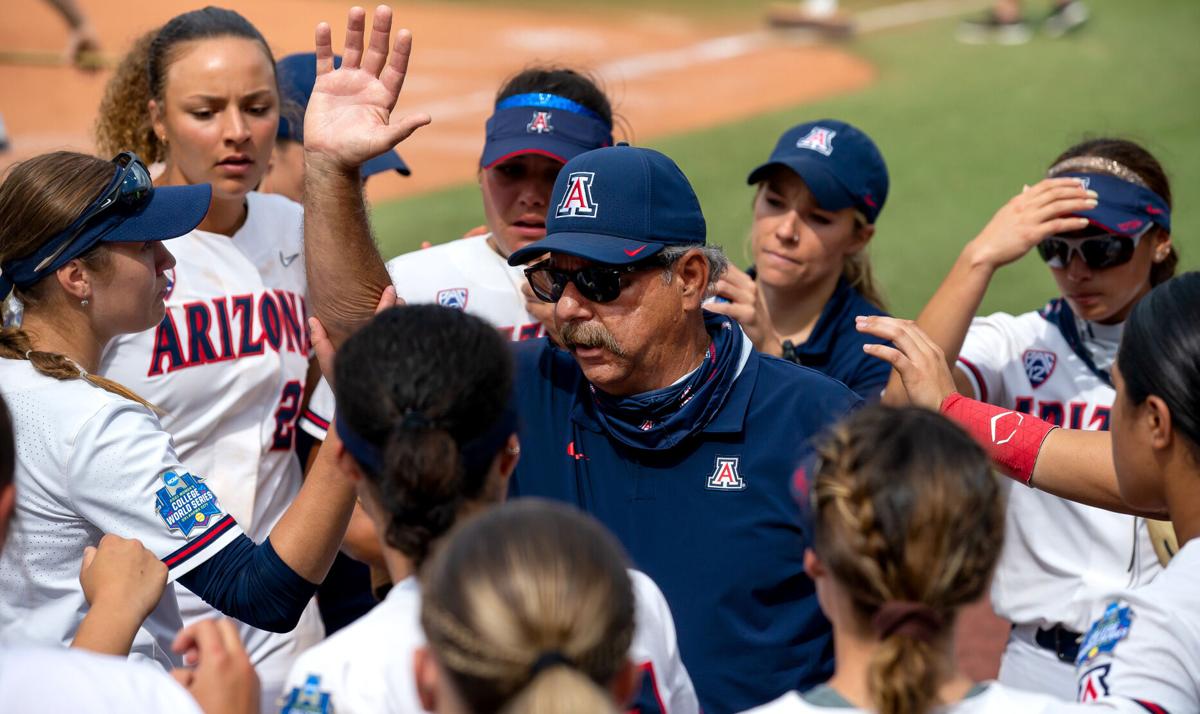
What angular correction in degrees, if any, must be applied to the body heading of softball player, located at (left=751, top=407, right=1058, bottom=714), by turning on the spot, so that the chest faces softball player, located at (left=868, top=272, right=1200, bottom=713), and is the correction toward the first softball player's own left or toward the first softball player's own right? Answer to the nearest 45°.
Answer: approximately 45° to the first softball player's own right

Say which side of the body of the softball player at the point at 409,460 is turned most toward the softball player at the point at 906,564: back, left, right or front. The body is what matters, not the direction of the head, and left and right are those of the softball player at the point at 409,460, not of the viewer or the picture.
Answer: right

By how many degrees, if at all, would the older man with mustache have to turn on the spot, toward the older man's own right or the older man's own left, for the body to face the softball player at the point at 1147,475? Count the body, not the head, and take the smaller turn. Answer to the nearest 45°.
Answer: approximately 90° to the older man's own left

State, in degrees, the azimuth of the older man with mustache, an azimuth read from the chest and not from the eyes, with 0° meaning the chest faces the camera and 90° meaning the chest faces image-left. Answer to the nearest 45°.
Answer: approximately 45°

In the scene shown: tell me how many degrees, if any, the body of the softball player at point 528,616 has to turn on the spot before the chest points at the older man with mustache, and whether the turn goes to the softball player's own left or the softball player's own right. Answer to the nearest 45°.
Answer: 0° — they already face them

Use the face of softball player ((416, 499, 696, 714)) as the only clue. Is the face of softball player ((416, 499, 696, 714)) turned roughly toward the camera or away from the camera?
away from the camera

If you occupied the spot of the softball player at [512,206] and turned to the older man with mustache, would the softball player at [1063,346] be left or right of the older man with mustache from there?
left

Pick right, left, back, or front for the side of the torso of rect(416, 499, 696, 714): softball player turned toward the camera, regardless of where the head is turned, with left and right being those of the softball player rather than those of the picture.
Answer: back

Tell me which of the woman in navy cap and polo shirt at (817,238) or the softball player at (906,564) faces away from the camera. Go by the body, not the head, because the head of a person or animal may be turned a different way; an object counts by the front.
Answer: the softball player at (906,564)

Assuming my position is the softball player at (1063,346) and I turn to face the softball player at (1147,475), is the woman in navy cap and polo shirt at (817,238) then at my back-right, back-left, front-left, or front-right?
back-right

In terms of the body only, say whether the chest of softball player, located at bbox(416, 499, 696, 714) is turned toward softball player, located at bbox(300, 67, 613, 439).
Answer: yes

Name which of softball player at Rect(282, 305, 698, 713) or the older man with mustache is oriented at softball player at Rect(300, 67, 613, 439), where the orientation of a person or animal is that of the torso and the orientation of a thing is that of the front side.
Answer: softball player at Rect(282, 305, 698, 713)

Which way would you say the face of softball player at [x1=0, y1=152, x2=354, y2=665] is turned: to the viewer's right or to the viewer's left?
to the viewer's right

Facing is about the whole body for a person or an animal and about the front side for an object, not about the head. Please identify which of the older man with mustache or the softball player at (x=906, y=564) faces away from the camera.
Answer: the softball player

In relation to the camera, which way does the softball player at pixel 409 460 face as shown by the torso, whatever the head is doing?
away from the camera

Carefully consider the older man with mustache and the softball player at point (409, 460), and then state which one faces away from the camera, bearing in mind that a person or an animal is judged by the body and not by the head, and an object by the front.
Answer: the softball player

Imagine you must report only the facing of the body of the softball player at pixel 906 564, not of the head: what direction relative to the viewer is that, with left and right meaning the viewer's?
facing away from the viewer
